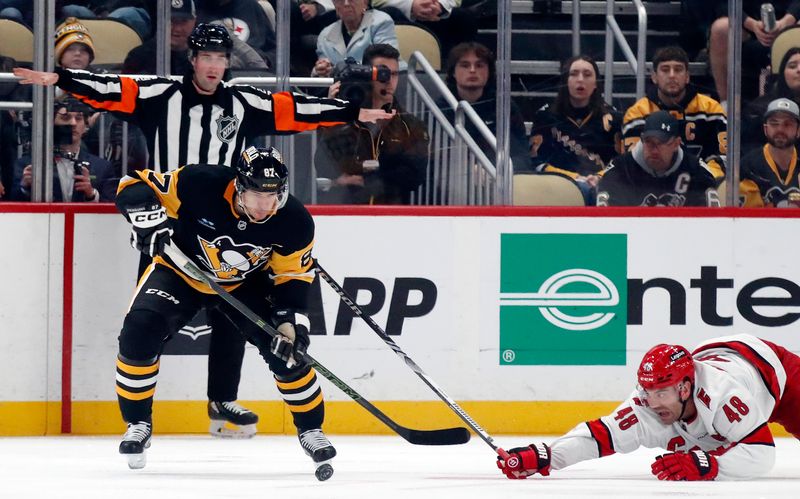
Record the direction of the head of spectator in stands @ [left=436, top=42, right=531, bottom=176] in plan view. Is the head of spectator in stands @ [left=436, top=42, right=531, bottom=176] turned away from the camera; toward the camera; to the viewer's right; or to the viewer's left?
toward the camera

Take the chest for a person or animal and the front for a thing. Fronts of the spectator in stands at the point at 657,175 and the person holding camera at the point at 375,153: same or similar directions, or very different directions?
same or similar directions

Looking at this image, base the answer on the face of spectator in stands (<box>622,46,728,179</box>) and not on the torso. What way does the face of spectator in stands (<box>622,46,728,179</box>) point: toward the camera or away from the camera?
toward the camera

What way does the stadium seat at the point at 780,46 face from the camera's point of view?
toward the camera

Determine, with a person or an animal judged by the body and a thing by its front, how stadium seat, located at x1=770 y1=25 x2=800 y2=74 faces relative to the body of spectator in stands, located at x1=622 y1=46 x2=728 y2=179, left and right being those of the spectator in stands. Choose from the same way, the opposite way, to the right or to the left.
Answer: the same way

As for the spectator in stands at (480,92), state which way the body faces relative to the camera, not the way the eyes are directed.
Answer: toward the camera

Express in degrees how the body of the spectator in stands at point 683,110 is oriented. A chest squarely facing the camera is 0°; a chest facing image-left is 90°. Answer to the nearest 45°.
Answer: approximately 0°

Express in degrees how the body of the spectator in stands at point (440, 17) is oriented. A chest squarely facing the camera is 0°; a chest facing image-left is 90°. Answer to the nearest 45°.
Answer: approximately 0°

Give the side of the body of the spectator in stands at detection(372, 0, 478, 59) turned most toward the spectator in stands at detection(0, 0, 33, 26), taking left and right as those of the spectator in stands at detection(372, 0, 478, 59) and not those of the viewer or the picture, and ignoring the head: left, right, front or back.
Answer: right

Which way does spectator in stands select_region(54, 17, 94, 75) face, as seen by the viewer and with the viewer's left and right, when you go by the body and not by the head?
facing the viewer

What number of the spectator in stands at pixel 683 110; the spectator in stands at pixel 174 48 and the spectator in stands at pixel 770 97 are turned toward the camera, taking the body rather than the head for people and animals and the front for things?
3

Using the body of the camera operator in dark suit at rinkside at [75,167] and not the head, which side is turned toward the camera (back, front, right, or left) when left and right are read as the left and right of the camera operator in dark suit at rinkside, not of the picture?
front

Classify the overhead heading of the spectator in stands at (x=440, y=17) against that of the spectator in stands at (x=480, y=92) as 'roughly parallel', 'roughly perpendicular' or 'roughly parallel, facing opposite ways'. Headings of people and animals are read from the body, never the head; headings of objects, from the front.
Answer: roughly parallel

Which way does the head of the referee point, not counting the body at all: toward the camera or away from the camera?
toward the camera

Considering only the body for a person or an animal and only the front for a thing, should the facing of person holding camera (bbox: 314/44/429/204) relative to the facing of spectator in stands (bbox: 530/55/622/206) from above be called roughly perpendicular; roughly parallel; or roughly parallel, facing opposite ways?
roughly parallel

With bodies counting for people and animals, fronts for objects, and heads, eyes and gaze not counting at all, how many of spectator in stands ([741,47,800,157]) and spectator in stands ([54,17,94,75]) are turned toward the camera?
2
